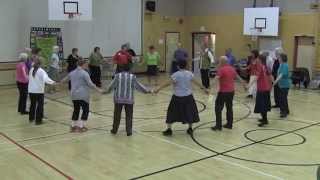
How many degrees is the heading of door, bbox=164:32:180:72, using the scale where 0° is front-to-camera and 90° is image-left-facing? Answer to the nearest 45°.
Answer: approximately 0°

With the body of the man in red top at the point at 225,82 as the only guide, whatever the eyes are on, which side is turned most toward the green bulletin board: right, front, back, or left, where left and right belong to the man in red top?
front

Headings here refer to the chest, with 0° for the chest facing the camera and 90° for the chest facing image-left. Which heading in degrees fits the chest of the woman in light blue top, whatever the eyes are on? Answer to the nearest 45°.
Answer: approximately 180°

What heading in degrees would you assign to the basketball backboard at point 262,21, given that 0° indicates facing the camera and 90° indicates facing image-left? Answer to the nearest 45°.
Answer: approximately 0°

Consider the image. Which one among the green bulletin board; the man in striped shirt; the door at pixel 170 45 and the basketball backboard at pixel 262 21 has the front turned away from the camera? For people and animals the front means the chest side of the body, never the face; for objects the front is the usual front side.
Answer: the man in striped shirt

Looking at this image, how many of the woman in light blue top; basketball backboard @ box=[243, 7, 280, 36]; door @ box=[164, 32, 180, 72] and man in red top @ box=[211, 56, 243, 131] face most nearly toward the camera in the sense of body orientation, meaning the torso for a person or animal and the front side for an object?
2

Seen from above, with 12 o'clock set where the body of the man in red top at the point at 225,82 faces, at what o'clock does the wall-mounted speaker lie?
The wall-mounted speaker is roughly at 1 o'clock from the man in red top.

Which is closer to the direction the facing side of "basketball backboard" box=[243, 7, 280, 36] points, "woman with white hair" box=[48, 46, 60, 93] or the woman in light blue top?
the woman in light blue top

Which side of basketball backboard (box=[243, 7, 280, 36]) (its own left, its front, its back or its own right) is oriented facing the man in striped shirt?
front

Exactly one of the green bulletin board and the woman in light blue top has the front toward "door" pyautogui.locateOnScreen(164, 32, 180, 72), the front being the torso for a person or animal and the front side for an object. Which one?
the woman in light blue top

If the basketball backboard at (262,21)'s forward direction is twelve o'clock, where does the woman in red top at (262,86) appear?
The woman in red top is roughly at 12 o'clock from the basketball backboard.

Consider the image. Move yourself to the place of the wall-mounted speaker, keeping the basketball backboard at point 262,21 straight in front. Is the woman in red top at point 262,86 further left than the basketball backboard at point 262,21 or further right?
right
